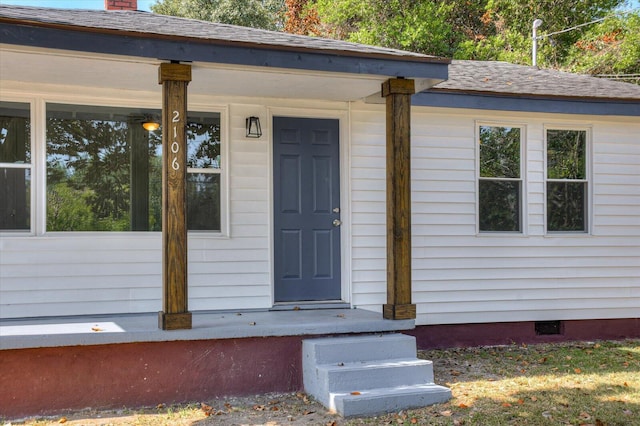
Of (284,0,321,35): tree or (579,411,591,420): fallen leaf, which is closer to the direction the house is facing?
the fallen leaf

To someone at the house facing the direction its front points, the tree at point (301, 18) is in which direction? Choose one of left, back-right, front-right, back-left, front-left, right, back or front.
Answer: back

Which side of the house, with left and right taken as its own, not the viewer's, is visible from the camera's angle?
front
